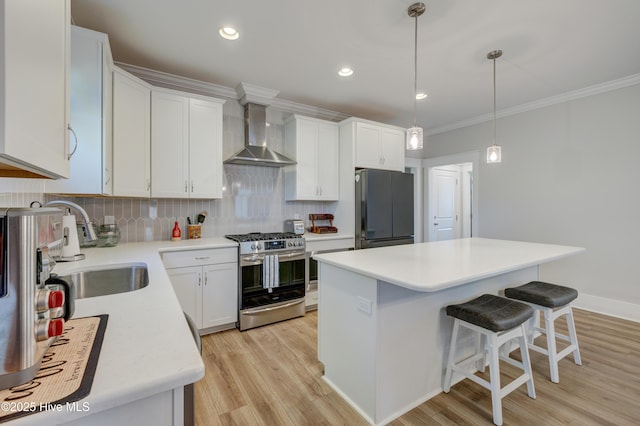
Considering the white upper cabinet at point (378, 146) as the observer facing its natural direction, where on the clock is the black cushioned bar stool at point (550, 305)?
The black cushioned bar stool is roughly at 12 o'clock from the white upper cabinet.

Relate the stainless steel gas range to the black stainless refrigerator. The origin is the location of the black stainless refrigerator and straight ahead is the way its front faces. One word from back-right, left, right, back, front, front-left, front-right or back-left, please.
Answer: right

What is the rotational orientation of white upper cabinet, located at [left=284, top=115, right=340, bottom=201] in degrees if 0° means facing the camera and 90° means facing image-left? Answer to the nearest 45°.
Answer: approximately 315°

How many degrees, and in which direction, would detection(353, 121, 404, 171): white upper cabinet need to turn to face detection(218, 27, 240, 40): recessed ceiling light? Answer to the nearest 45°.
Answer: approximately 90° to its right

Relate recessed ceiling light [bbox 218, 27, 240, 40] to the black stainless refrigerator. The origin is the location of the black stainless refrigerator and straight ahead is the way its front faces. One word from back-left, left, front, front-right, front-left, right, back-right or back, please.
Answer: right

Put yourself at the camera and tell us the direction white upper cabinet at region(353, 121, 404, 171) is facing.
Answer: facing the viewer and to the right of the viewer

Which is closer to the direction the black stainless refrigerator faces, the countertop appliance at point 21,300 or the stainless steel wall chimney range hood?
the countertop appliance

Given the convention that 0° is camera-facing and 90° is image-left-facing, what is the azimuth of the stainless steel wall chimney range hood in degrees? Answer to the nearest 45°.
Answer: approximately 315°

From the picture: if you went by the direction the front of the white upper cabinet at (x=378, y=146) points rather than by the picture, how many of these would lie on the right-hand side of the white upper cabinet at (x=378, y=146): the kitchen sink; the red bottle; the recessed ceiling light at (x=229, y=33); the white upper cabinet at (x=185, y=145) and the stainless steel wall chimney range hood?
5

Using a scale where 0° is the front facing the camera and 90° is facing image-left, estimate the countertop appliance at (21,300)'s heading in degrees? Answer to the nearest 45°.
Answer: approximately 270°
